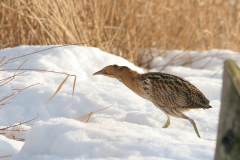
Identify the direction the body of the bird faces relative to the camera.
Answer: to the viewer's left
